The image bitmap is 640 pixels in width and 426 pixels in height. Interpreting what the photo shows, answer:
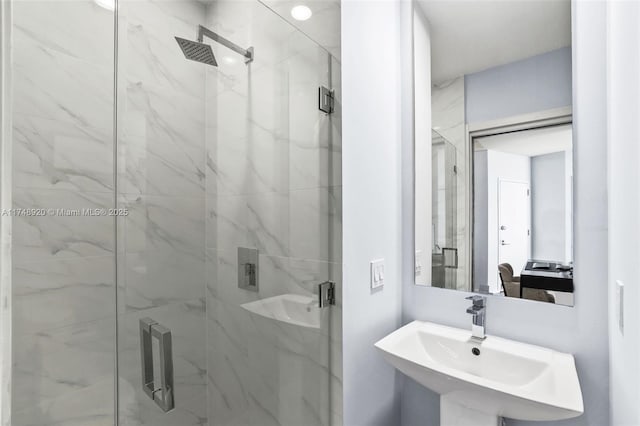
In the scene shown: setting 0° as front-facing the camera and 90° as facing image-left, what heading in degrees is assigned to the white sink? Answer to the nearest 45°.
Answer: approximately 45°

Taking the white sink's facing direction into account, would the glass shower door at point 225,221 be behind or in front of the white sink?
in front

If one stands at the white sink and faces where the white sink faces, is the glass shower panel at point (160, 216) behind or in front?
in front
